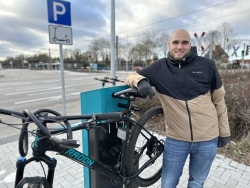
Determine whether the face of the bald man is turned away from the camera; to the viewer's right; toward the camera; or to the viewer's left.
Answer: toward the camera

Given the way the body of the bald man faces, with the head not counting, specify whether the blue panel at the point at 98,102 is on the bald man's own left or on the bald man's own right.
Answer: on the bald man's own right

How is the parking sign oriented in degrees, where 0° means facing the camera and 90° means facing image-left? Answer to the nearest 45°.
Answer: approximately 0°

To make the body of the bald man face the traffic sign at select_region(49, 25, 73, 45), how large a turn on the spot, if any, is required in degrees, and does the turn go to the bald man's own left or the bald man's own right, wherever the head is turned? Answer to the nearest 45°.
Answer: approximately 135° to the bald man's own right

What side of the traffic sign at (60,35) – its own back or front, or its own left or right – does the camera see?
front

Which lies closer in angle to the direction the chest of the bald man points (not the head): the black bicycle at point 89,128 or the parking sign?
the black bicycle

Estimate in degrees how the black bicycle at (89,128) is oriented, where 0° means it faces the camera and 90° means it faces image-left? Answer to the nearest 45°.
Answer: approximately 45°

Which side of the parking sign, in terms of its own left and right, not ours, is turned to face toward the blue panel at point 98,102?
front

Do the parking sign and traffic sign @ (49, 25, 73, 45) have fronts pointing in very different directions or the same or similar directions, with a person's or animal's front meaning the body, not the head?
same or similar directions

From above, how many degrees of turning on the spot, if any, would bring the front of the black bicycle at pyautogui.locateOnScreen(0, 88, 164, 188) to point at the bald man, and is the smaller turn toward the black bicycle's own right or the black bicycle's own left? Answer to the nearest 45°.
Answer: approximately 135° to the black bicycle's own left

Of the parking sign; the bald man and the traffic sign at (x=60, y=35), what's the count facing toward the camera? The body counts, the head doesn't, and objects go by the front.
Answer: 3

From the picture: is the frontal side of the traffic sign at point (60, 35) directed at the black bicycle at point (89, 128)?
yes

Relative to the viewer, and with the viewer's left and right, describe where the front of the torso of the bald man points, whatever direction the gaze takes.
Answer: facing the viewer

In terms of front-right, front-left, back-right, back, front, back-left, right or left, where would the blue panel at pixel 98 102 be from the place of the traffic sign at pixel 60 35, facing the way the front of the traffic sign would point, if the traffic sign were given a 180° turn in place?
back

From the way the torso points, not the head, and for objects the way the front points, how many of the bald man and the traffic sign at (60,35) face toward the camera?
2

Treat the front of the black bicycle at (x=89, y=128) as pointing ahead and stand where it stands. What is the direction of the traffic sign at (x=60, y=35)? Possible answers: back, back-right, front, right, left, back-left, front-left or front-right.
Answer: back-right
